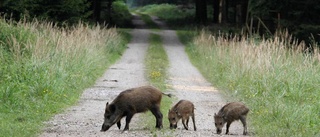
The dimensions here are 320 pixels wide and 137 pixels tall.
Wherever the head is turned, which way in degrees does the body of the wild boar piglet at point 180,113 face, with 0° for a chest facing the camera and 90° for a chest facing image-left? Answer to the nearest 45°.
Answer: approximately 45°

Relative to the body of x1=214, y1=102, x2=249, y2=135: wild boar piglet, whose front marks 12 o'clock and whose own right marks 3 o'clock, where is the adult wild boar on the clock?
The adult wild boar is roughly at 1 o'clock from the wild boar piglet.

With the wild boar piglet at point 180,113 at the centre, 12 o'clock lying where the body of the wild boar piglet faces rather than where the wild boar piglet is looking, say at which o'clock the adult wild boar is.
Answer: The adult wild boar is roughly at 1 o'clock from the wild boar piglet.

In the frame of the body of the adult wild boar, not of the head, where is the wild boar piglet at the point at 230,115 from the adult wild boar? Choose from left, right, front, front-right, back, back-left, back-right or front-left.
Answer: back

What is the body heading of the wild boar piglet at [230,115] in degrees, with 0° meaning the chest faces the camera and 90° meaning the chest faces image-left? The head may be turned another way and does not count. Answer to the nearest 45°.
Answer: approximately 45°

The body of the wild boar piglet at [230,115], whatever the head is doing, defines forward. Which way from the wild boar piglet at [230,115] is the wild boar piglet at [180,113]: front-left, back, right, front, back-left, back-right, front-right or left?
front-right

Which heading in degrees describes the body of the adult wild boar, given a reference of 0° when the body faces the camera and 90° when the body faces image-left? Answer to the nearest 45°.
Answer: approximately 90°

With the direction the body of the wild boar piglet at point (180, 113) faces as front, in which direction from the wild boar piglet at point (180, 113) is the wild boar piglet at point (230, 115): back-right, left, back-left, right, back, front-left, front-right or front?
back-left

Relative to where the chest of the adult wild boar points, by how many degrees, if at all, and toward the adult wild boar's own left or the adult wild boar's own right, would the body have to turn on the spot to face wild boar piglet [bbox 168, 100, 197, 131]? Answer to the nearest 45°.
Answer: approximately 180°
